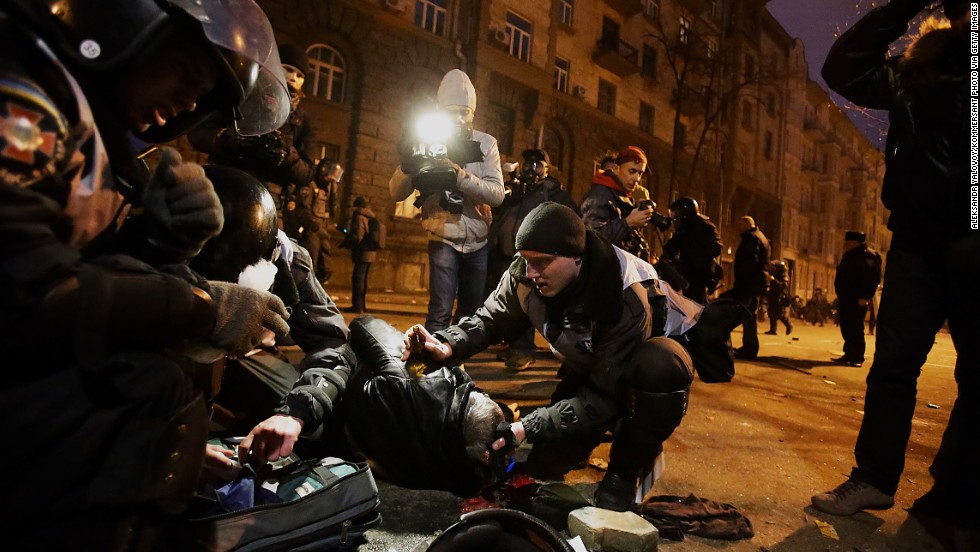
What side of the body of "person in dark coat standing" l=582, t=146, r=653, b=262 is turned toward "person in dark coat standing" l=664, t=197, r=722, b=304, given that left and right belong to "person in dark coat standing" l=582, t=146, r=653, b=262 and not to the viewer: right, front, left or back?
left

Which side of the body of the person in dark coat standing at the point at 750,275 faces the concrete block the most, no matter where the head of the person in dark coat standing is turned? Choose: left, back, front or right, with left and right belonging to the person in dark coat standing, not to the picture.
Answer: left

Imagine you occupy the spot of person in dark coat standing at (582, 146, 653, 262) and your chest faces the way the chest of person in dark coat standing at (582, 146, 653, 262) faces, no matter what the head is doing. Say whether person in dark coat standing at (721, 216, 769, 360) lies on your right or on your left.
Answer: on your left

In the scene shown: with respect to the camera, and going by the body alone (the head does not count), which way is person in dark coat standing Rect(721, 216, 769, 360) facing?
to the viewer's left
